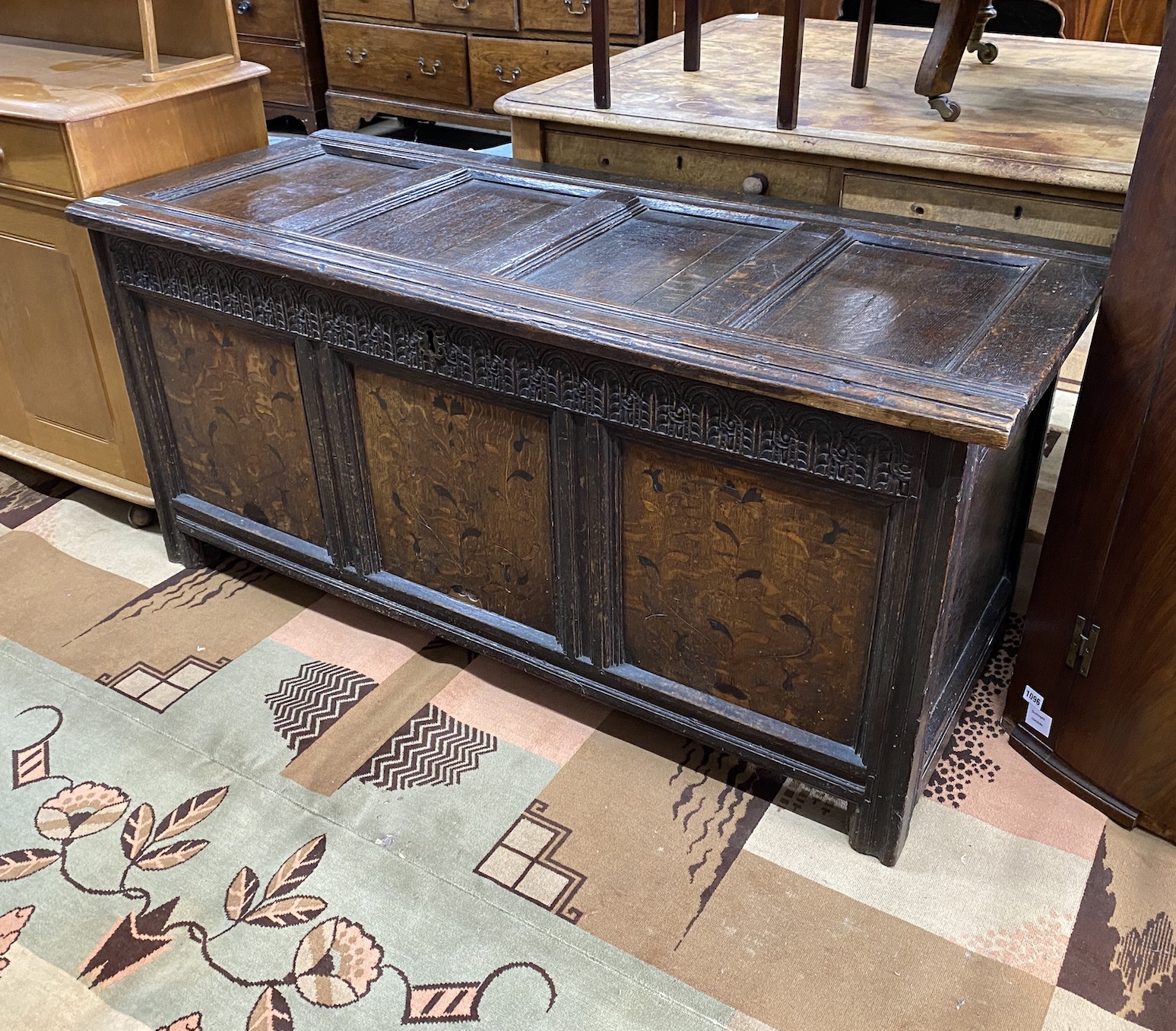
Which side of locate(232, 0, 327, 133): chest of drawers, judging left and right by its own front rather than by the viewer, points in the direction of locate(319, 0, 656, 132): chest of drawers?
left

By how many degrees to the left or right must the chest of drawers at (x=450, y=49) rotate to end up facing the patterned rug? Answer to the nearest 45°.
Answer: approximately 45° to its left

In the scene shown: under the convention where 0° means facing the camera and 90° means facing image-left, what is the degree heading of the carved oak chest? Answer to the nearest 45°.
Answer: approximately 45°

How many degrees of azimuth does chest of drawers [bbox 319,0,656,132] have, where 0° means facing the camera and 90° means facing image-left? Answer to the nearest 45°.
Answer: approximately 45°

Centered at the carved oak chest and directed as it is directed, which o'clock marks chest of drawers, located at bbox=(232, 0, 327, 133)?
The chest of drawers is roughly at 4 o'clock from the carved oak chest.

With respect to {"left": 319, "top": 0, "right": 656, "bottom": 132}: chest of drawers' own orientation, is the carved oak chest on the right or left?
on its left

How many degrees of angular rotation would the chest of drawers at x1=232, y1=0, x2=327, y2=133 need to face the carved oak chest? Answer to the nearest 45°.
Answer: approximately 45° to its left
